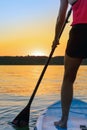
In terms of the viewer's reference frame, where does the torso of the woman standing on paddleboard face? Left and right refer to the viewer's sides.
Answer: facing away from the viewer
